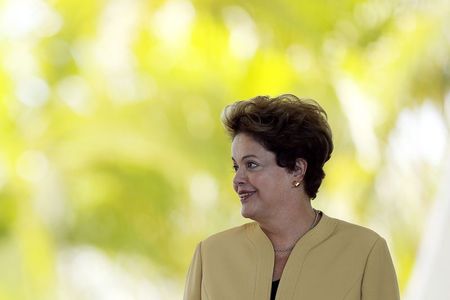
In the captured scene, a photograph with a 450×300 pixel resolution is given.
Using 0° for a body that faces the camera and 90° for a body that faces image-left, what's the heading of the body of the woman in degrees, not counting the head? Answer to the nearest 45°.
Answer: approximately 0°

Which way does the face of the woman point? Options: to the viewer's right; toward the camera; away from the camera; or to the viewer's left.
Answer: to the viewer's left
